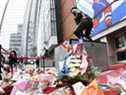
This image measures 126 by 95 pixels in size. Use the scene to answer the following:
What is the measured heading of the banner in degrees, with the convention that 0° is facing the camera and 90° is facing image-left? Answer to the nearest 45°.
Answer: approximately 45°

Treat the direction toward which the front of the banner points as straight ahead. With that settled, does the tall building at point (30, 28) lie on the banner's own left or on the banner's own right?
on the banner's own right
